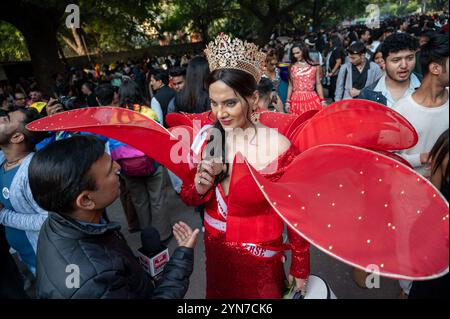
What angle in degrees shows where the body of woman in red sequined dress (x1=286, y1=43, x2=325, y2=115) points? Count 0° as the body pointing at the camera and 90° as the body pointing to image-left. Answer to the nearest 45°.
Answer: approximately 0°

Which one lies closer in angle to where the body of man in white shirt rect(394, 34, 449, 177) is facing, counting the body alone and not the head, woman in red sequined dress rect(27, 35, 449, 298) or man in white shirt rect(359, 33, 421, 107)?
the woman in red sequined dress

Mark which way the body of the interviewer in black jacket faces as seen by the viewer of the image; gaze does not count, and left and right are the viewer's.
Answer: facing away from the viewer and to the right of the viewer

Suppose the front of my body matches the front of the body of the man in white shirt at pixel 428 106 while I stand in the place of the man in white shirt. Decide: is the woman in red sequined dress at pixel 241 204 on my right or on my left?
on my right

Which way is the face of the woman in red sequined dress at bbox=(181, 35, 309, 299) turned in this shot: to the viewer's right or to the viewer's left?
to the viewer's left

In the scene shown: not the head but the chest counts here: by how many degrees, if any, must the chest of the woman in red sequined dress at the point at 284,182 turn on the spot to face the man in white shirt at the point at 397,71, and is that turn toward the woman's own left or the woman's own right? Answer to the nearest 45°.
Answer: approximately 180°

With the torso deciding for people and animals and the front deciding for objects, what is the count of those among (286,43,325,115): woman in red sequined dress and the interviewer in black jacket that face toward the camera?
1
